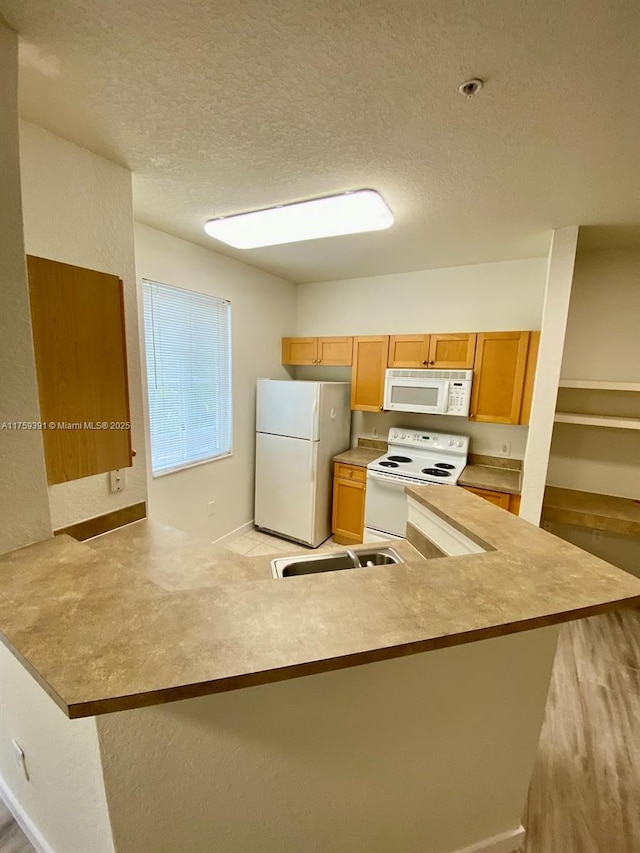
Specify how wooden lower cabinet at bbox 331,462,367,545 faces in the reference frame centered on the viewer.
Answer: facing the viewer and to the left of the viewer

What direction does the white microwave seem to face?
toward the camera

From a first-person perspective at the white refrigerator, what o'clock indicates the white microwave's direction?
The white microwave is roughly at 8 o'clock from the white refrigerator.

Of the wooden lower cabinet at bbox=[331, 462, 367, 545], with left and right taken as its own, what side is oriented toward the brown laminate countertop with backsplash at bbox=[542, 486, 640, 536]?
left

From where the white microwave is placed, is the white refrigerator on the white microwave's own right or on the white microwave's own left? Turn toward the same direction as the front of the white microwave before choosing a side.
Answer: on the white microwave's own right

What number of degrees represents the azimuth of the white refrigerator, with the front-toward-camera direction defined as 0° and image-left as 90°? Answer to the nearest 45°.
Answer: approximately 45°

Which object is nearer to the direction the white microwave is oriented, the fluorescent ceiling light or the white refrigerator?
the fluorescent ceiling light

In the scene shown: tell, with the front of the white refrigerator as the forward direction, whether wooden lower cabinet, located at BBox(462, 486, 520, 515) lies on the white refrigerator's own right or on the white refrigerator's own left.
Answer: on the white refrigerator's own left

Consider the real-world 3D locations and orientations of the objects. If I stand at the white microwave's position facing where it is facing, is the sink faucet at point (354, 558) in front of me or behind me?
in front

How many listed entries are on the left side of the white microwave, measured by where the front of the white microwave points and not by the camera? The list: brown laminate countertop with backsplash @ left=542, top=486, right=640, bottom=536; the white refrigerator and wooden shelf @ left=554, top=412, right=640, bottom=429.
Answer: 2

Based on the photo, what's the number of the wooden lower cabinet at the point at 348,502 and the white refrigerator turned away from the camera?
0
